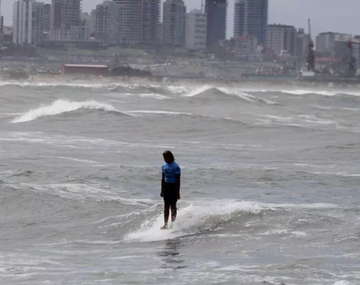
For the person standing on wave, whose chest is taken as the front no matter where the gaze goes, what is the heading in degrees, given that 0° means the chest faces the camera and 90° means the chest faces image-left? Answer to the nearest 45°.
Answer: approximately 45°
